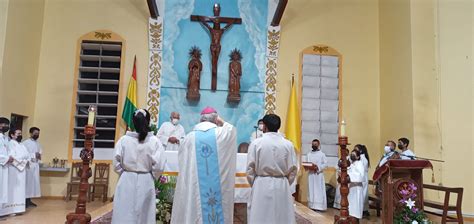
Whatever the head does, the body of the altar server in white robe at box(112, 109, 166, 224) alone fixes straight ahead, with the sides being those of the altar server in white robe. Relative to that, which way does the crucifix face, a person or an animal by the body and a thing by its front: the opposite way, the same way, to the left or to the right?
the opposite way

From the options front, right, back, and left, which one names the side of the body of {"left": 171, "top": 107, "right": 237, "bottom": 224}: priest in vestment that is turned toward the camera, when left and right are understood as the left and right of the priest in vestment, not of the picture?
back

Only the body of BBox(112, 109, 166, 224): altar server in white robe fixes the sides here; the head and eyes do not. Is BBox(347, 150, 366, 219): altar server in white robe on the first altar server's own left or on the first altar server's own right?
on the first altar server's own right

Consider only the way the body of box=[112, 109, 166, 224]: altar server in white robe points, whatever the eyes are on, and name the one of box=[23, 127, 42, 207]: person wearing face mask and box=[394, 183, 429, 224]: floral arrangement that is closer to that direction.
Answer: the person wearing face mask

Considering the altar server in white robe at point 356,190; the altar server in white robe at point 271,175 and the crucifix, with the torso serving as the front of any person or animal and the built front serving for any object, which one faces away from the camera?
the altar server in white robe at point 271,175

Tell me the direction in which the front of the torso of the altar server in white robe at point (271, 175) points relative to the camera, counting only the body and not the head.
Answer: away from the camera

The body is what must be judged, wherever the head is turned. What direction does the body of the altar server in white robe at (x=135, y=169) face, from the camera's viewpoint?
away from the camera

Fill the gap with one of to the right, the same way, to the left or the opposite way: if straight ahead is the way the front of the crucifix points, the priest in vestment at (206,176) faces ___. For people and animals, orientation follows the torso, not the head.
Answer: the opposite way

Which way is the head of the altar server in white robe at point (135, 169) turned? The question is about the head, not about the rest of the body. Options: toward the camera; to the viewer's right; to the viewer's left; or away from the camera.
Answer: away from the camera
